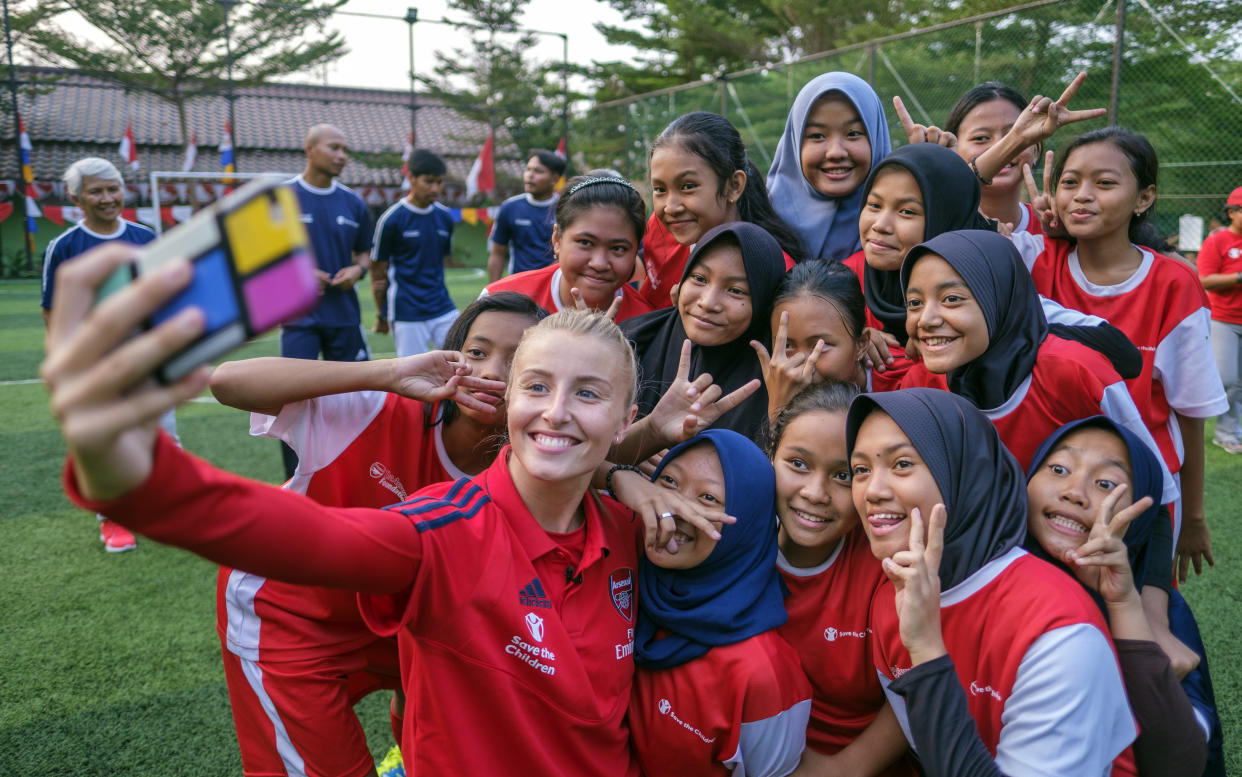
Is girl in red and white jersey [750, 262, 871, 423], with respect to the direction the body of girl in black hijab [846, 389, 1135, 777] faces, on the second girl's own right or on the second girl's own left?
on the second girl's own right

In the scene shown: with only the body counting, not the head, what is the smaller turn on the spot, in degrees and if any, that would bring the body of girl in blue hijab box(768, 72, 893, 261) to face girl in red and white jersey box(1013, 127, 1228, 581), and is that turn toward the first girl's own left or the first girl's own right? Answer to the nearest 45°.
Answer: approximately 90° to the first girl's own left

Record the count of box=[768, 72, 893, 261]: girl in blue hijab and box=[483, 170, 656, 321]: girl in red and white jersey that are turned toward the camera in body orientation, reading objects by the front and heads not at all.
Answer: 2

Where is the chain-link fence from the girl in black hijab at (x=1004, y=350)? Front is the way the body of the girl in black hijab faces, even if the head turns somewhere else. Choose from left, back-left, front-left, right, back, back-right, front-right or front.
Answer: back-right

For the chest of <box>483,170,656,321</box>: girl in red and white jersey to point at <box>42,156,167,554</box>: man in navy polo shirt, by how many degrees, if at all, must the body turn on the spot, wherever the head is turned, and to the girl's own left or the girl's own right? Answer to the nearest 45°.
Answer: approximately 135° to the girl's own right

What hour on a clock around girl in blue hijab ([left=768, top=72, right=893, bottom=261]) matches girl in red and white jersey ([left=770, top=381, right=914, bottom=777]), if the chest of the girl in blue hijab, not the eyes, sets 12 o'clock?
The girl in red and white jersey is roughly at 12 o'clock from the girl in blue hijab.

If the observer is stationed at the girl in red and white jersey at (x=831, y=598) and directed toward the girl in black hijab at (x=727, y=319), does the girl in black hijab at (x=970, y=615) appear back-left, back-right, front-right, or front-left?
back-right

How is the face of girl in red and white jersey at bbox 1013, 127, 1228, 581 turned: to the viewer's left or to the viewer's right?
to the viewer's left

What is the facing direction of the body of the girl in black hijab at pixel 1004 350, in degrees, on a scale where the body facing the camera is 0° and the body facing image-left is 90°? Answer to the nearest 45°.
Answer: approximately 45°

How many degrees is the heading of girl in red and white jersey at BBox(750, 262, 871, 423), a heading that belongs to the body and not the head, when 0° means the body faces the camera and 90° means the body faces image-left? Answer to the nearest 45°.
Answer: approximately 45°

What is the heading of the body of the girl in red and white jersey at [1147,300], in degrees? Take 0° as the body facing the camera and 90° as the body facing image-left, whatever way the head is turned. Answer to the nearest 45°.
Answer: approximately 45°
